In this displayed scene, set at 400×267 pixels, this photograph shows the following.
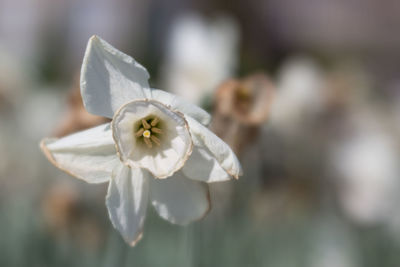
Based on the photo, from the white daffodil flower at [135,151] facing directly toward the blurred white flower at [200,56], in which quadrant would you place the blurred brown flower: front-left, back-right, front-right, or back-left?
front-right

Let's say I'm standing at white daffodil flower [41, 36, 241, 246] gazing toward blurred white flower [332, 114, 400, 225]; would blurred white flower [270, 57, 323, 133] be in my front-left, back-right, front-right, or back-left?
front-left

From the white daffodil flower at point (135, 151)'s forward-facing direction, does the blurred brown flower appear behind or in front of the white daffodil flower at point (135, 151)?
behind

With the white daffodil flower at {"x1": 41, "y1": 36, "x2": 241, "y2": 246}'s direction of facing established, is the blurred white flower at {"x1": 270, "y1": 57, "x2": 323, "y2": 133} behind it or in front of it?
behind

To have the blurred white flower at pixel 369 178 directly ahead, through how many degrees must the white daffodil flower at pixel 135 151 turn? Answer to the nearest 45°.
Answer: approximately 135° to its left

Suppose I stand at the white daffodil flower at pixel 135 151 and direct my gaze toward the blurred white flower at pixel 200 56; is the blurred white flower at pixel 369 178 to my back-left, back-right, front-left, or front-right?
front-right

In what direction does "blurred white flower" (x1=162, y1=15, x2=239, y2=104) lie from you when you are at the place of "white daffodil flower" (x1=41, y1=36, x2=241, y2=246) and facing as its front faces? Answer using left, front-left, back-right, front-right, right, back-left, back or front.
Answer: back

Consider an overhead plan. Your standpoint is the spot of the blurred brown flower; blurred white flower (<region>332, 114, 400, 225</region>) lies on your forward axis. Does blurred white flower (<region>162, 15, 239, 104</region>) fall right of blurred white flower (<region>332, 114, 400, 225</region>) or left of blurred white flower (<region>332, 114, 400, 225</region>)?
left

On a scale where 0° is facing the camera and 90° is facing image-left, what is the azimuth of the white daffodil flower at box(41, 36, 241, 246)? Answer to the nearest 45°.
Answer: approximately 0°
